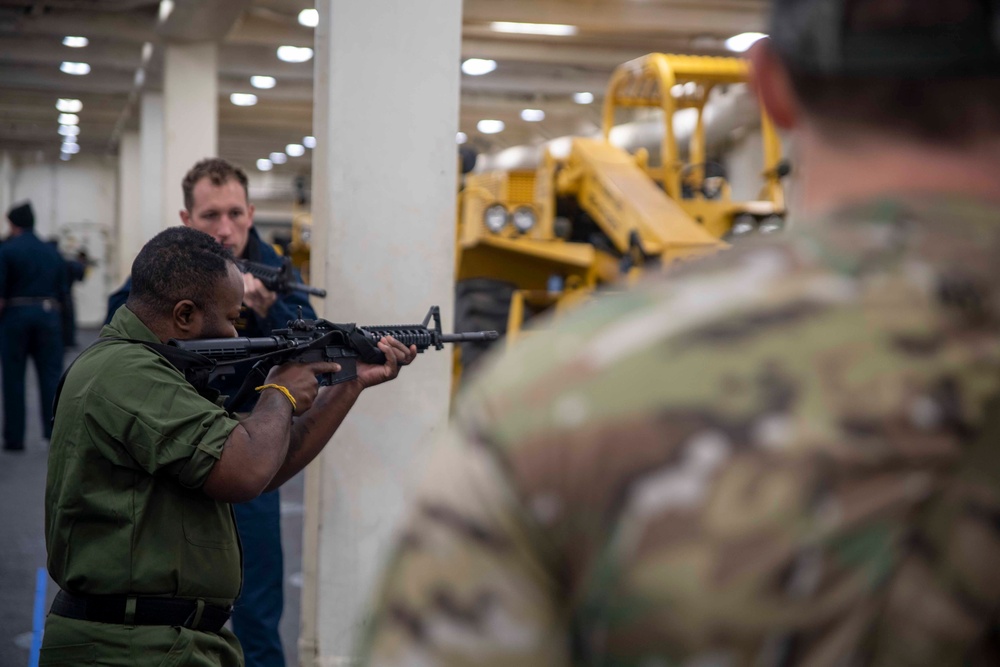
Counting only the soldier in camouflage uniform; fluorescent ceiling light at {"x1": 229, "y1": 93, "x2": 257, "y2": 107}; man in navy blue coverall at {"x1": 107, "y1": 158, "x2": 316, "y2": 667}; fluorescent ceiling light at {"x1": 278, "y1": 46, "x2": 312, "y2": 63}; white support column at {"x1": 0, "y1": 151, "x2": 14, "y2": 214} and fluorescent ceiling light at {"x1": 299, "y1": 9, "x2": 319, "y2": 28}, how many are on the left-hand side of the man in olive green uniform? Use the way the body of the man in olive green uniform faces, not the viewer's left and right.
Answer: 5

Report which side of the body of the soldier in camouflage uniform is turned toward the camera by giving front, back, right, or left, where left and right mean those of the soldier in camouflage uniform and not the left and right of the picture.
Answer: back

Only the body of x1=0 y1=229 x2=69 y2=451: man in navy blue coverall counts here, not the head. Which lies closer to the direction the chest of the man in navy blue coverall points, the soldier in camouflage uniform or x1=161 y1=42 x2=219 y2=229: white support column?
the white support column

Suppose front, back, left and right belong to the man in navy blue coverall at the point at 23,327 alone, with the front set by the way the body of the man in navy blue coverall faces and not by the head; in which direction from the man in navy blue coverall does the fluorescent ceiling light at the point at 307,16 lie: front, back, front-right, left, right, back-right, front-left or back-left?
front-right

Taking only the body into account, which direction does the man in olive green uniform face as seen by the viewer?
to the viewer's right

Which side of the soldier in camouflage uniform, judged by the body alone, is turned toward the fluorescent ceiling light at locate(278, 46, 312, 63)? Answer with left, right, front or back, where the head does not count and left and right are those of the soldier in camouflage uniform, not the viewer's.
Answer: front

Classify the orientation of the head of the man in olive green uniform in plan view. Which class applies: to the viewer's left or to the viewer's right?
to the viewer's right

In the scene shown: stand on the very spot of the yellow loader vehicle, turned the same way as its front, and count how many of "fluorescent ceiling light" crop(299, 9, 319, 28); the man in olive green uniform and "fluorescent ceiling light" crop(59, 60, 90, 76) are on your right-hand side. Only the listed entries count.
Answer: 2

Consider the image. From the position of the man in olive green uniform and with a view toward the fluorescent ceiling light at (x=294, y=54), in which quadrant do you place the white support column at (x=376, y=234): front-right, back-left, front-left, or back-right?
front-right

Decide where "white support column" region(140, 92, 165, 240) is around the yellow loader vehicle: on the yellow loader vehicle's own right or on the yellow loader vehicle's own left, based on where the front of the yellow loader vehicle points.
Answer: on the yellow loader vehicle's own right

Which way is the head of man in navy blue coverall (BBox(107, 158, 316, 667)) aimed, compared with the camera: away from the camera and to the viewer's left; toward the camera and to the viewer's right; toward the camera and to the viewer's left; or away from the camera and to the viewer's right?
toward the camera and to the viewer's right

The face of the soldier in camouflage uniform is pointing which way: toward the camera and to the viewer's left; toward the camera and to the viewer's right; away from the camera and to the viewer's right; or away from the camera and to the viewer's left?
away from the camera and to the viewer's left
